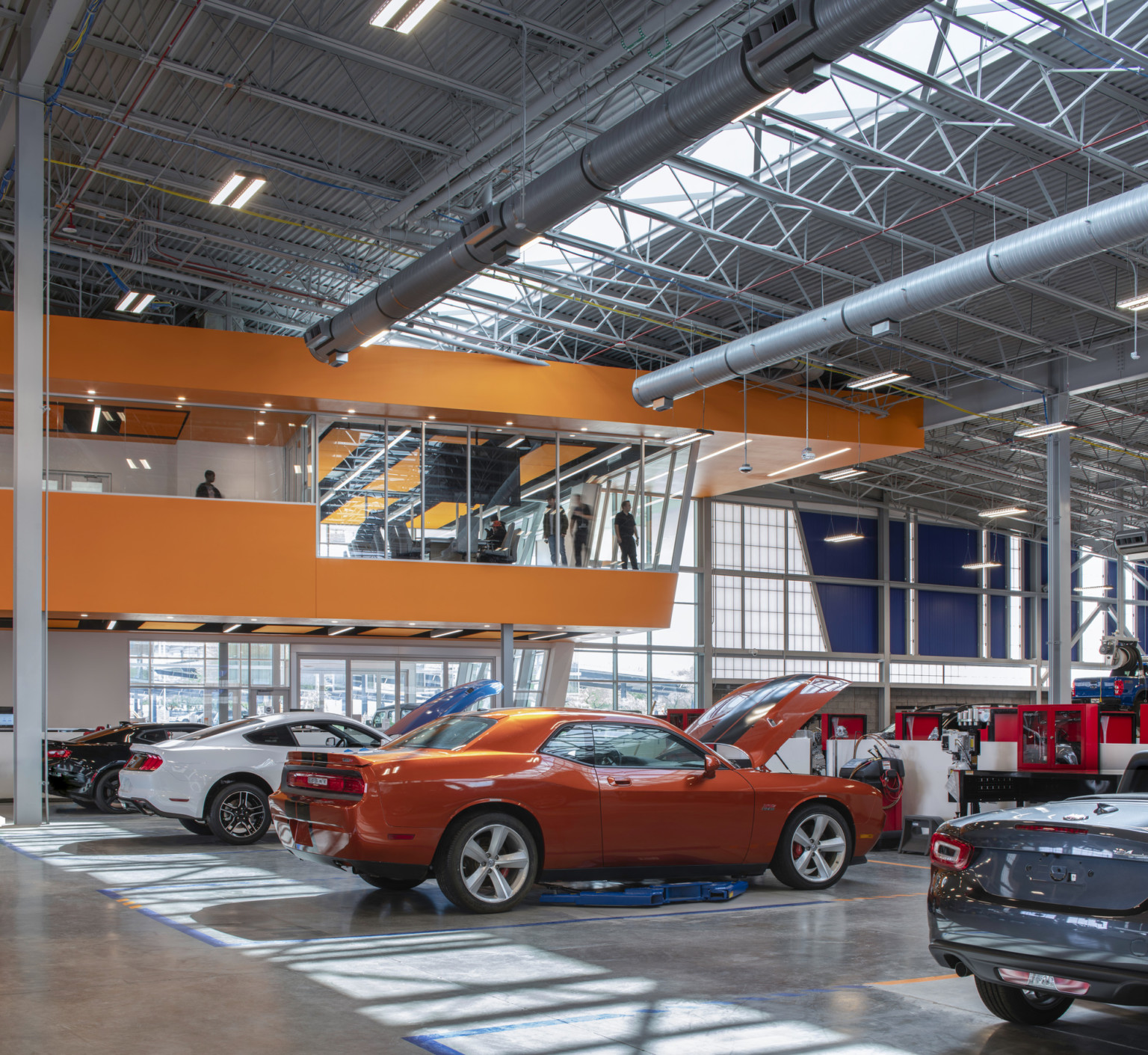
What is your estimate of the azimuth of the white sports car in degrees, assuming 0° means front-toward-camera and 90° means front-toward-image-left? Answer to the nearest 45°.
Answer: approximately 225°

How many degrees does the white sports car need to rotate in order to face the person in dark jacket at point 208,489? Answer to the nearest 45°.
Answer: approximately 45° to its left

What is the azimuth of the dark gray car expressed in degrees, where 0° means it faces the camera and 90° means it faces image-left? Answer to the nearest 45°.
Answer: approximately 225°

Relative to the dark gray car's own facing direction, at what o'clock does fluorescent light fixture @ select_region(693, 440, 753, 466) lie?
The fluorescent light fixture is roughly at 10 o'clock from the dark gray car.
